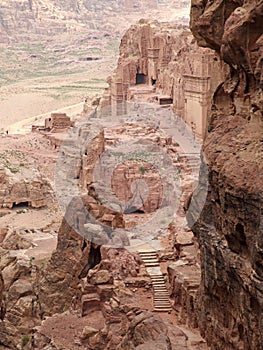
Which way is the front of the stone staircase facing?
toward the camera

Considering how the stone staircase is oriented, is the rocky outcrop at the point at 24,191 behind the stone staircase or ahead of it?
behind
